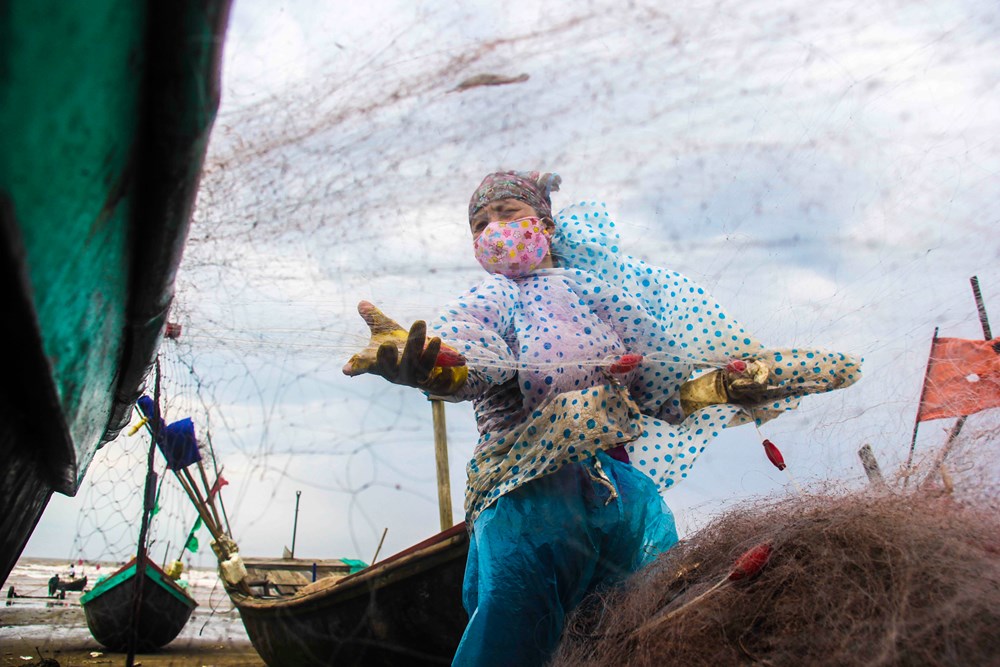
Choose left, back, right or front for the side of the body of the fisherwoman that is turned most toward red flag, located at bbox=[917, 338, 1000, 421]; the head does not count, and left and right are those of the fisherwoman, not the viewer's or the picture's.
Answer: left

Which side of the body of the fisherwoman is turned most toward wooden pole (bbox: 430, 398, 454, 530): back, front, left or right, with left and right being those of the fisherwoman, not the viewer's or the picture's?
back

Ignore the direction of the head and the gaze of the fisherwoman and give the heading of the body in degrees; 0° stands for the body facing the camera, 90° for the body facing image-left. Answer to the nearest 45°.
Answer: approximately 0°

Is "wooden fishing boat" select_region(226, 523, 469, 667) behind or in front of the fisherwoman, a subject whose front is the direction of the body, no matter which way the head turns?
behind

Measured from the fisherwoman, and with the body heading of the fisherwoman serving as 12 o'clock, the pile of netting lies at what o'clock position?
The pile of netting is roughly at 11 o'clock from the fisherwoman.
